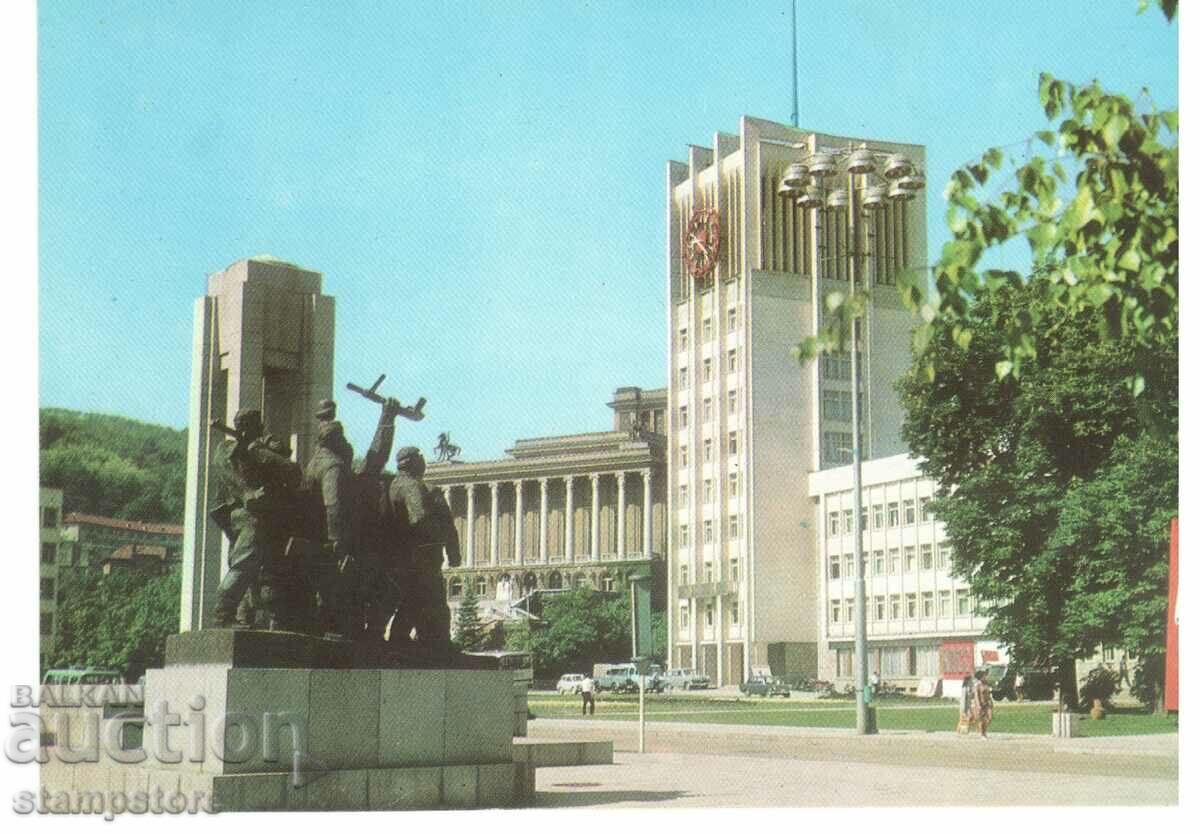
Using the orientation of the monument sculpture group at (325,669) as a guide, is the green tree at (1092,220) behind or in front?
in front

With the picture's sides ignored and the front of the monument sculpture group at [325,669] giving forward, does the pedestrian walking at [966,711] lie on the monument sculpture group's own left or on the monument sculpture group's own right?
on the monument sculpture group's own left

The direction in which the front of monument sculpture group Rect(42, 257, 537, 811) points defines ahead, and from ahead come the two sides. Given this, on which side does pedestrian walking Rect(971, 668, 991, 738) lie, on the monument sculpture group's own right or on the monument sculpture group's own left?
on the monument sculpture group's own left

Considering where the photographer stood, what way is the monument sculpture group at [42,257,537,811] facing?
facing the viewer and to the right of the viewer

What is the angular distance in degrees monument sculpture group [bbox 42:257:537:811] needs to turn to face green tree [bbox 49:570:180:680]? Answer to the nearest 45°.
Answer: approximately 135° to its left

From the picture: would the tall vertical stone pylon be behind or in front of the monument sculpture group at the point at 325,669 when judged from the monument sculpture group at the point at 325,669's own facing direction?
behind
